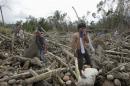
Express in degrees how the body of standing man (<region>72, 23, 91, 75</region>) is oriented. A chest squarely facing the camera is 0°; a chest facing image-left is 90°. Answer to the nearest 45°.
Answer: approximately 315°

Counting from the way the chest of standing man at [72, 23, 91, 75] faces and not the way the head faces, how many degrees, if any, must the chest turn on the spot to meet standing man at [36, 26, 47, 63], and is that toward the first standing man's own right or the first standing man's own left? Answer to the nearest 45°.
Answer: approximately 180°

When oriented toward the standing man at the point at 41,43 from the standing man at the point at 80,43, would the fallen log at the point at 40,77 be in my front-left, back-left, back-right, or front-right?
front-left
